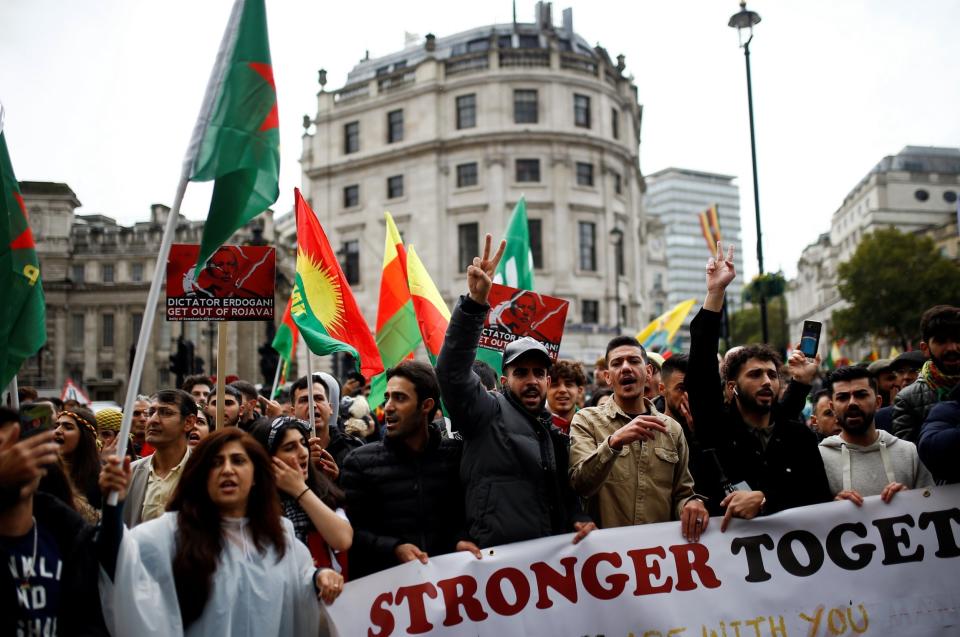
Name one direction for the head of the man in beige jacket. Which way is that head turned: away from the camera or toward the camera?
toward the camera

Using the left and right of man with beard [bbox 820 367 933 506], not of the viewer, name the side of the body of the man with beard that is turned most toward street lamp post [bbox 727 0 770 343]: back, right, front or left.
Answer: back

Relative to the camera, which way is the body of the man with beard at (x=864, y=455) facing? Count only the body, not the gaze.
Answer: toward the camera

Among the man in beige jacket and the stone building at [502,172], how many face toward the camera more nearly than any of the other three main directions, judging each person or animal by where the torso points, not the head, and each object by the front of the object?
2

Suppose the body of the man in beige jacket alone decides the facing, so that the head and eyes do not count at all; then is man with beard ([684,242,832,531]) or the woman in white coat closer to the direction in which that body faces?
the woman in white coat

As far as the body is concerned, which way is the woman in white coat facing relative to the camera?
toward the camera

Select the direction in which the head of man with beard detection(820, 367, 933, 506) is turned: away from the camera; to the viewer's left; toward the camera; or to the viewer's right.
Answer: toward the camera

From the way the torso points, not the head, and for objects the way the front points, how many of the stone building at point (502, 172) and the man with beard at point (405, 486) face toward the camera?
2

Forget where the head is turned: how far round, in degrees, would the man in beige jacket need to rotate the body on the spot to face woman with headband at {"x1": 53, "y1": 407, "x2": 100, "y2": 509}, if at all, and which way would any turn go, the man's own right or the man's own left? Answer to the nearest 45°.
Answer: approximately 90° to the man's own right

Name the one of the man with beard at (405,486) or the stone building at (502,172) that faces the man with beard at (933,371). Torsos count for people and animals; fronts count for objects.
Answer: the stone building

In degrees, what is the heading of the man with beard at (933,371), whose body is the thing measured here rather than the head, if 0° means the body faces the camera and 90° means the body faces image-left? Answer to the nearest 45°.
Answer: approximately 315°

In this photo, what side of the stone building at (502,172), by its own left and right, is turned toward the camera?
front

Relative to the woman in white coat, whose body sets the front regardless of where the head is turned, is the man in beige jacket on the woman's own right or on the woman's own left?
on the woman's own left

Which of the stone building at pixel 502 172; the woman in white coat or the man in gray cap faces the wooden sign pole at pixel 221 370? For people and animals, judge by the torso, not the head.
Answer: the stone building

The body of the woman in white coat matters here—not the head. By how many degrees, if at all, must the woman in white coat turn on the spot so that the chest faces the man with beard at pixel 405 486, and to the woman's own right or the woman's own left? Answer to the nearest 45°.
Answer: approximately 135° to the woman's own left

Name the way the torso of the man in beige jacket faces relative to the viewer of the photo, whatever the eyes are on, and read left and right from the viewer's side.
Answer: facing the viewer
